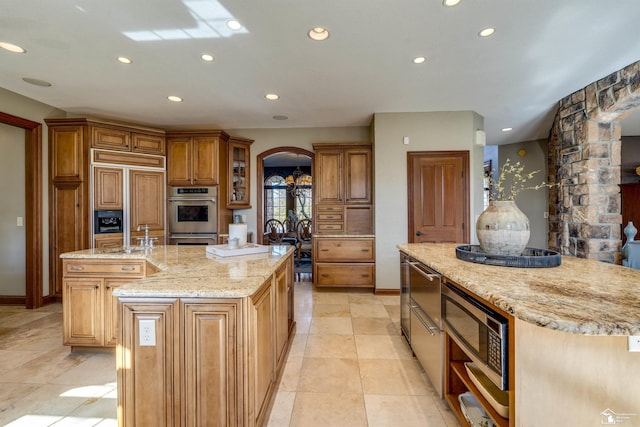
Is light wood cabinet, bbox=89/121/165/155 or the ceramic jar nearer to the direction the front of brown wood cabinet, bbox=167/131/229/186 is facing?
the ceramic jar

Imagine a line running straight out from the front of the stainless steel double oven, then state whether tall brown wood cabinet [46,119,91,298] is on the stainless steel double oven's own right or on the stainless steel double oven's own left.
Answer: on the stainless steel double oven's own right

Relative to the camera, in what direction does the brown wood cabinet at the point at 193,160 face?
facing the viewer

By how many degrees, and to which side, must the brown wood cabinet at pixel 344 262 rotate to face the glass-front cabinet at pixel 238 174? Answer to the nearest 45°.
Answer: approximately 90° to its right

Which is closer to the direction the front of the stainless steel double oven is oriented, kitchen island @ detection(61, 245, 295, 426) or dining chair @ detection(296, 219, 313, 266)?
the kitchen island

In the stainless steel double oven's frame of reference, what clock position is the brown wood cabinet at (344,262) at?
The brown wood cabinet is roughly at 10 o'clock from the stainless steel double oven.

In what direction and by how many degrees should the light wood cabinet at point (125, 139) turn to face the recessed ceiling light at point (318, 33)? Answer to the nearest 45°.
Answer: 0° — it already faces it

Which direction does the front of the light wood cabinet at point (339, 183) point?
toward the camera

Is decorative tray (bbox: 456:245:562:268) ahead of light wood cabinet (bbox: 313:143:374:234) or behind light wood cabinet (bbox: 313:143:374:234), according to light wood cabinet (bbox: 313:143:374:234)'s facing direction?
ahead

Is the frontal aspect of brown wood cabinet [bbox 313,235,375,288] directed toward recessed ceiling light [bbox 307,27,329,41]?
yes

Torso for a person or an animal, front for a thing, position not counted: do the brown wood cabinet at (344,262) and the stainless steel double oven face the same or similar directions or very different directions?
same or similar directions

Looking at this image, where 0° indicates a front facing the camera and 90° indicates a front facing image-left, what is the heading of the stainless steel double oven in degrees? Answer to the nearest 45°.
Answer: approximately 0°

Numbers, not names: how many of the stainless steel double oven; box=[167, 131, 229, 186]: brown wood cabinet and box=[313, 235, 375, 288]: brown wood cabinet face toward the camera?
3

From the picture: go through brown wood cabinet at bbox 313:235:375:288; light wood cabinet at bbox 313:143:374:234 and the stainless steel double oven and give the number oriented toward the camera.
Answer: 3

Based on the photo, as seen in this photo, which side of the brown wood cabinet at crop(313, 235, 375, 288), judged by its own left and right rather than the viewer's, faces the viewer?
front
